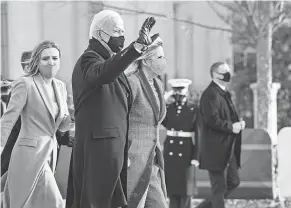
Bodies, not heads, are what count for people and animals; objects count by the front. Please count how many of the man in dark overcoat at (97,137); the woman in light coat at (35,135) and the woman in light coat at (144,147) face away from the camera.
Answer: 0

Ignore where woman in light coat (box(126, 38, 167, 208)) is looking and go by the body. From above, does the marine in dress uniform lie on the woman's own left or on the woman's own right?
on the woman's own left

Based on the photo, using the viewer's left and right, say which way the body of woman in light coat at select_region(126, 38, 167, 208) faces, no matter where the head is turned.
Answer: facing the viewer and to the right of the viewer

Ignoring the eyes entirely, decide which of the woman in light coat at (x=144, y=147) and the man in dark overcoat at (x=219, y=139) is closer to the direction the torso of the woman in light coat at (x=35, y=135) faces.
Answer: the woman in light coat

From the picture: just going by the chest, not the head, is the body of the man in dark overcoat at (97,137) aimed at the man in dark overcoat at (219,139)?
no

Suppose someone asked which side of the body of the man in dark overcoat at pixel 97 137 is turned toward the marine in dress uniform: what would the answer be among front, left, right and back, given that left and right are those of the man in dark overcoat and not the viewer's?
left

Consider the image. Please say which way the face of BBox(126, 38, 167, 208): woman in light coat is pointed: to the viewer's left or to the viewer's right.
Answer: to the viewer's right

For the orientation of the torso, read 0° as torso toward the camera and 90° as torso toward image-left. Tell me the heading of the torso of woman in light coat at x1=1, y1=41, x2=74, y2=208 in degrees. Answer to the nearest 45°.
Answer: approximately 315°

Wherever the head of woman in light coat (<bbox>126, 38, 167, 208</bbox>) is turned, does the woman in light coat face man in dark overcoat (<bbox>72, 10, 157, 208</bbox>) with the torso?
no
